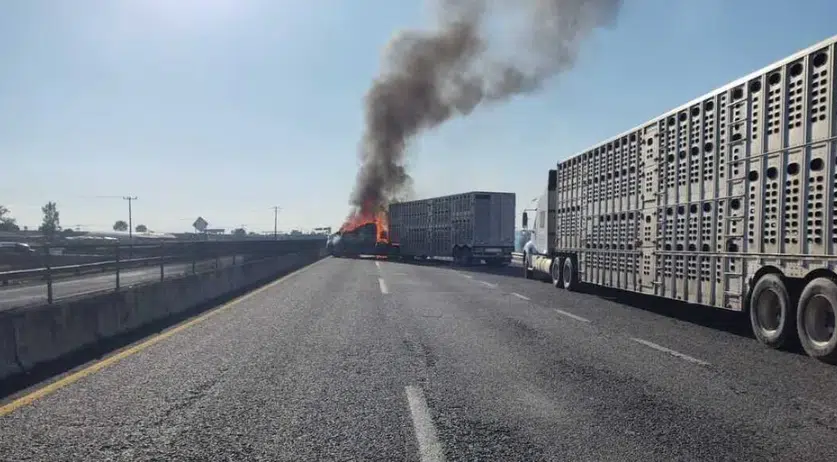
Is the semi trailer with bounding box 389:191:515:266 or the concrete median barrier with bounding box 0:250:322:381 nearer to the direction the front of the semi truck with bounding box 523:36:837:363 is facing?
the semi trailer

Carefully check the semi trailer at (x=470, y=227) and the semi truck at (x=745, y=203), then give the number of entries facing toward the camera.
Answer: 0

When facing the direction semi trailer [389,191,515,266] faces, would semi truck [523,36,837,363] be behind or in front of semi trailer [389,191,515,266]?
behind

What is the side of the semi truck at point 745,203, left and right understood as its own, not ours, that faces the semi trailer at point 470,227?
front

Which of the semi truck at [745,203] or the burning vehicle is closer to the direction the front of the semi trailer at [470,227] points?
the burning vehicle

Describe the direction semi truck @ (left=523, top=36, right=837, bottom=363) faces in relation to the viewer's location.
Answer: facing away from the viewer and to the left of the viewer

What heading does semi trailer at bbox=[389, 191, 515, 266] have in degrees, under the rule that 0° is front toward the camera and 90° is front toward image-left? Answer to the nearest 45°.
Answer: approximately 135°

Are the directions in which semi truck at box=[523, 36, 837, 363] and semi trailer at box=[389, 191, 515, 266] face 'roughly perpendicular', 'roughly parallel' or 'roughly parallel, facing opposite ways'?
roughly parallel

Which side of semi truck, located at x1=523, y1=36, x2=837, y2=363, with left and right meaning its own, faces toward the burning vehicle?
front

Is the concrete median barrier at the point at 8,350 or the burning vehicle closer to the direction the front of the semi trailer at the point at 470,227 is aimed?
the burning vehicle

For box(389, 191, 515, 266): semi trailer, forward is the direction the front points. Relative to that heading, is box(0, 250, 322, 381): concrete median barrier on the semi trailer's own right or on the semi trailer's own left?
on the semi trailer's own left

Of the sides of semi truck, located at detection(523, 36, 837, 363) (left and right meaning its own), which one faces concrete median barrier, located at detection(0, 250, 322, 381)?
left

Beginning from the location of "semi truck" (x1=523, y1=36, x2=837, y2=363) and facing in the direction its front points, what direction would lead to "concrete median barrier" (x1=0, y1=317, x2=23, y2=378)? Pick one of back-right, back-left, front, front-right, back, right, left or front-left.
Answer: left
